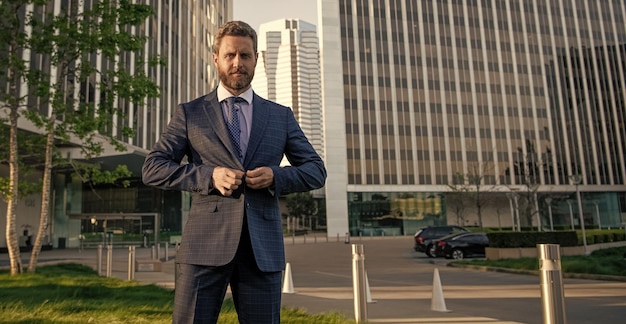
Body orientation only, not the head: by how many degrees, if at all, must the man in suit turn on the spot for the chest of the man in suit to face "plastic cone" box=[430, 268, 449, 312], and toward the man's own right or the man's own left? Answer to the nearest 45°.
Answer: approximately 135° to the man's own left

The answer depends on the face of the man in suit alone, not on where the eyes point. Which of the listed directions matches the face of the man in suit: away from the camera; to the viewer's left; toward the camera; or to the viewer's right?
toward the camera

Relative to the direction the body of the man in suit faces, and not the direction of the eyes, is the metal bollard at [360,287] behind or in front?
behind

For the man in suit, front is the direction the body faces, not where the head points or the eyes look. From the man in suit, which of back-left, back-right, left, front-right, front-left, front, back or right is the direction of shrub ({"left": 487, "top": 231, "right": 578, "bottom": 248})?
back-left

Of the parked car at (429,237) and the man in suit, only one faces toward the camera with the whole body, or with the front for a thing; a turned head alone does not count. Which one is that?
the man in suit

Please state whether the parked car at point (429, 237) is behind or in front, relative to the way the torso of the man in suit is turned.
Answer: behind

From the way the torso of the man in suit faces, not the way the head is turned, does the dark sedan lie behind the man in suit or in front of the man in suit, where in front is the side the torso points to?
behind

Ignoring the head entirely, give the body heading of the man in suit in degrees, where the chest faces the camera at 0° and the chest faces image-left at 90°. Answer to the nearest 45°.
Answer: approximately 0°

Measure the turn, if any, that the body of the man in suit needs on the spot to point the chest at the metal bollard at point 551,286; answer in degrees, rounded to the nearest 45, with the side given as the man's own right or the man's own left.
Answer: approximately 90° to the man's own left

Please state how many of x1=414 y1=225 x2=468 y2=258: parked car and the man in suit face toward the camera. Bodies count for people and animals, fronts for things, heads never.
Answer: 1
